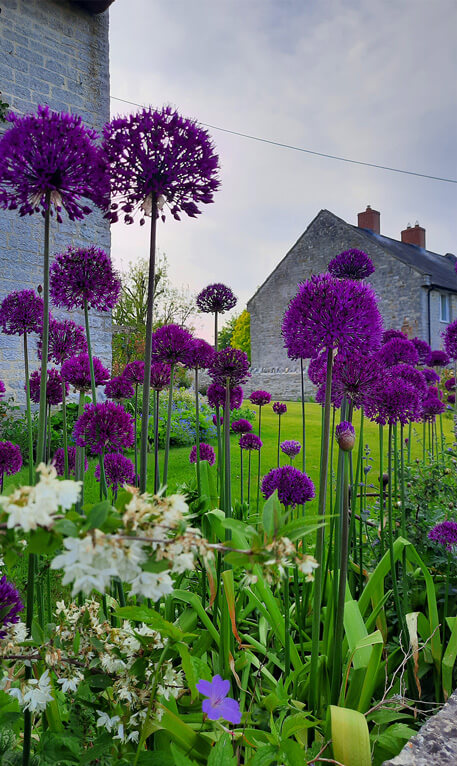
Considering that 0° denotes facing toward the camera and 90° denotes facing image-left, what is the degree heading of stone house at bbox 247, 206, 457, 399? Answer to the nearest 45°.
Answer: approximately 315°

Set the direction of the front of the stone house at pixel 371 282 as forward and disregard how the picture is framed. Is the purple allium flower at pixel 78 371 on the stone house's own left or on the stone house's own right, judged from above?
on the stone house's own right

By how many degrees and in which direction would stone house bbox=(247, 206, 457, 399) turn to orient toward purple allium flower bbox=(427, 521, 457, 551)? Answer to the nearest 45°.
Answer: approximately 45° to its right

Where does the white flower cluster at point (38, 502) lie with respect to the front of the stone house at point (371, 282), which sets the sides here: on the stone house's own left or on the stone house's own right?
on the stone house's own right

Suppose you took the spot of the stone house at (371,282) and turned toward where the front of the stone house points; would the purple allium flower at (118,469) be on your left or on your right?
on your right

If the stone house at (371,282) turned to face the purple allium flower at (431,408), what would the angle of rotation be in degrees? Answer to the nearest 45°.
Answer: approximately 45° to its right

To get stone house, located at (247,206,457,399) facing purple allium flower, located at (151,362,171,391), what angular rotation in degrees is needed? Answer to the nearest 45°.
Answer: approximately 45° to its right

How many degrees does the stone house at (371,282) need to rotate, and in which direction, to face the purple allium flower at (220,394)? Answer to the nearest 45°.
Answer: approximately 45° to its right

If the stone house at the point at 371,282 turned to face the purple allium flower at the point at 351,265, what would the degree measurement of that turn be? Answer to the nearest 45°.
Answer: approximately 45° to its right

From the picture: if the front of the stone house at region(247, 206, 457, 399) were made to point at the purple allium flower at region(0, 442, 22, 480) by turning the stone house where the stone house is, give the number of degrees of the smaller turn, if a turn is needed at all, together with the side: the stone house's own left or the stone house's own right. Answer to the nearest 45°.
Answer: approximately 45° to the stone house's own right
